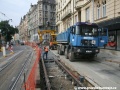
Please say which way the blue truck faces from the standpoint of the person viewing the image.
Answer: facing the viewer and to the right of the viewer
